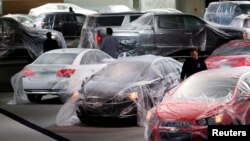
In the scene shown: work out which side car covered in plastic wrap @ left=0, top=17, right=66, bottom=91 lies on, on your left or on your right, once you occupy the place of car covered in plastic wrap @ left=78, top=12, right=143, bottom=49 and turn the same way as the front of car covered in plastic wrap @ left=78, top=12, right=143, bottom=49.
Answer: on your left

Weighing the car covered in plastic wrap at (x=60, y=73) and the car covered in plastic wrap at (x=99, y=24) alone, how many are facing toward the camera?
0

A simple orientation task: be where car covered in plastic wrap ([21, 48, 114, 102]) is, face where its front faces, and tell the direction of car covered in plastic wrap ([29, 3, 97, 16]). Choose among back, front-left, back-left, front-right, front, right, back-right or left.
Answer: front-left

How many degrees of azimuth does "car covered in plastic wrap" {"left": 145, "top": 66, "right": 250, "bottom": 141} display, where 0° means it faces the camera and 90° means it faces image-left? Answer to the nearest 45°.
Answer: approximately 45°

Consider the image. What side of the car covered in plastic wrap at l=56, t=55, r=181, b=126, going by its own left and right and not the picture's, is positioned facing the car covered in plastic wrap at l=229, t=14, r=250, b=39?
back

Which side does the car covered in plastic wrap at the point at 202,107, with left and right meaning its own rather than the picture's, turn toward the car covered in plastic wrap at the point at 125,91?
right

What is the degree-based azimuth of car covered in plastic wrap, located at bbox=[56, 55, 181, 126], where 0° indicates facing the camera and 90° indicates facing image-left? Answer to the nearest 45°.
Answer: approximately 45°

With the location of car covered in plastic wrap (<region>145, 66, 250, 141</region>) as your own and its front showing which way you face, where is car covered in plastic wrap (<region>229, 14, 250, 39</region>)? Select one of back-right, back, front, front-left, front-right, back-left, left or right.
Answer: back-right

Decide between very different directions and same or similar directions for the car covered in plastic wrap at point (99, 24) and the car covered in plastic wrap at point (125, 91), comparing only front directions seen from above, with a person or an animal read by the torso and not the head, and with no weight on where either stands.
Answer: very different directions

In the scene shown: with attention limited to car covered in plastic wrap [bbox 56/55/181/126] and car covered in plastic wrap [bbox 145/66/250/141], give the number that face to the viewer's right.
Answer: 0
